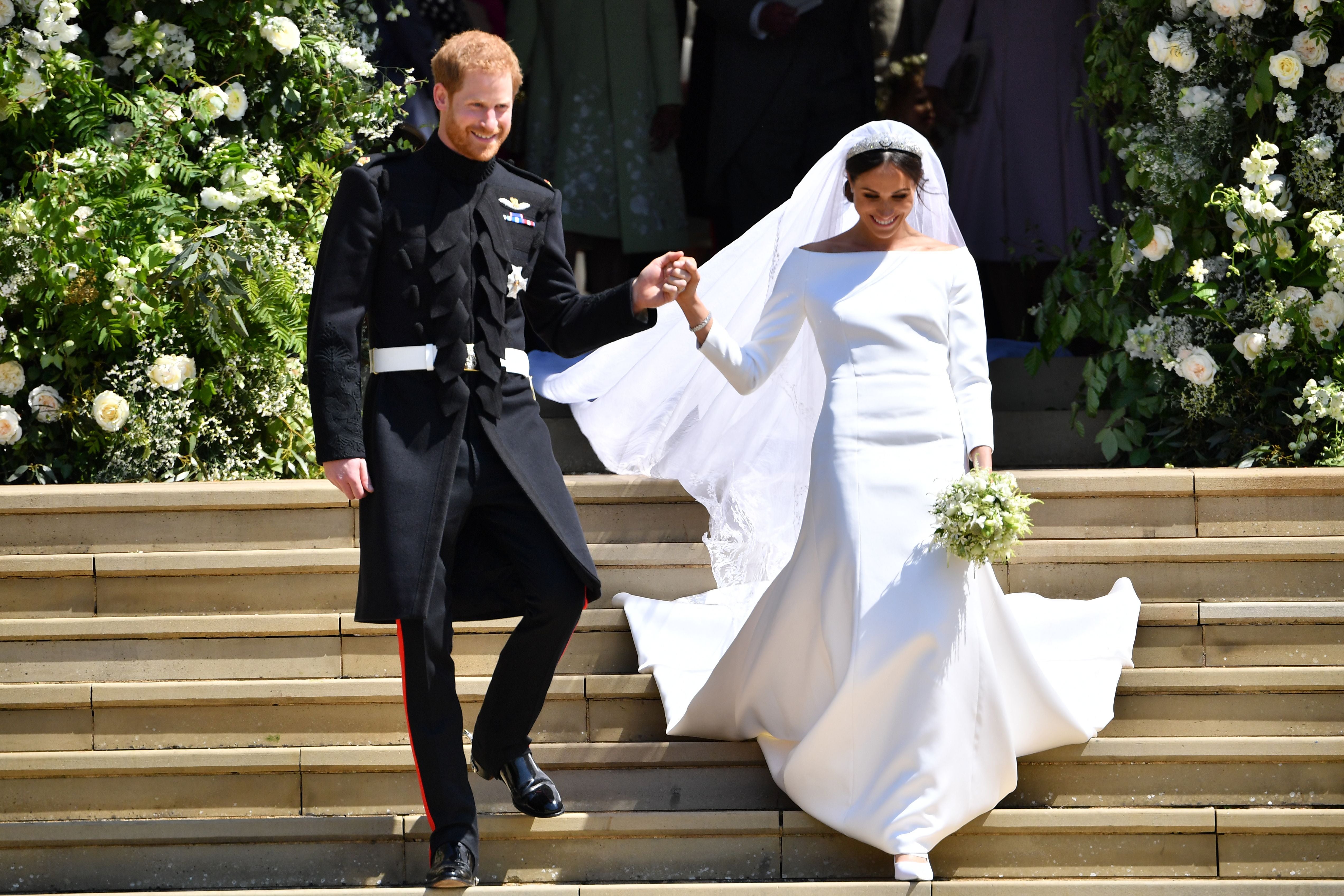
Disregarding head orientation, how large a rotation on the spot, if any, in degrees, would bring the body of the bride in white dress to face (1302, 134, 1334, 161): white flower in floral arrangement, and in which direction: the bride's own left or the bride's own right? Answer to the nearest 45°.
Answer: approximately 135° to the bride's own left

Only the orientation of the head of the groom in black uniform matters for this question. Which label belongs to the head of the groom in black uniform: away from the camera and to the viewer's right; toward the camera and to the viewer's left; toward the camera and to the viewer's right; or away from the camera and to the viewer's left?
toward the camera and to the viewer's right

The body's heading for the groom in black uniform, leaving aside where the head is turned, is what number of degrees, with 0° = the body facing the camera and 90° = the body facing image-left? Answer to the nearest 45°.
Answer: approximately 0°

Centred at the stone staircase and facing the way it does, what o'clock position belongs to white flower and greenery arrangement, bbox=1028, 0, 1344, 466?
The white flower and greenery arrangement is roughly at 8 o'clock from the stone staircase.

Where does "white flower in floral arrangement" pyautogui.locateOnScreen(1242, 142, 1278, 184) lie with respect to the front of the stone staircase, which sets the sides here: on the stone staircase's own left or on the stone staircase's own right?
on the stone staircase's own left

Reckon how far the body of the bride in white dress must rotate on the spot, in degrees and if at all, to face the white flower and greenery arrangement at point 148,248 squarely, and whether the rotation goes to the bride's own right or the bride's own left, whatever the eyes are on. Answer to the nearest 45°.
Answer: approximately 135° to the bride's own right
